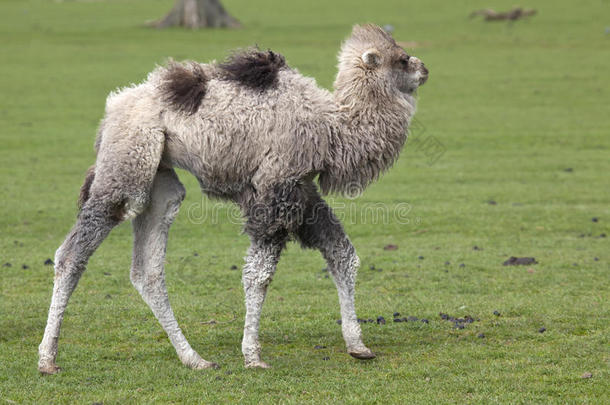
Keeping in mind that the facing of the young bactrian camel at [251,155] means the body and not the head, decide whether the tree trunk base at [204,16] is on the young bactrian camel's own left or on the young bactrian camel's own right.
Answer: on the young bactrian camel's own left

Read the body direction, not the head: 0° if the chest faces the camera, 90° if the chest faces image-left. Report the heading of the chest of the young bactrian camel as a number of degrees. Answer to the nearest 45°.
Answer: approximately 270°
